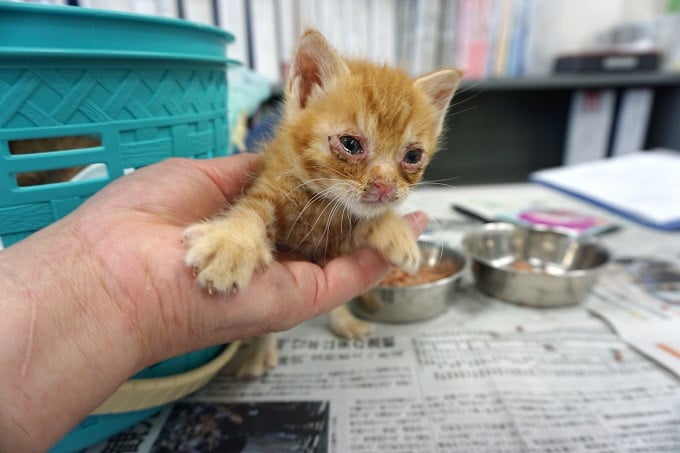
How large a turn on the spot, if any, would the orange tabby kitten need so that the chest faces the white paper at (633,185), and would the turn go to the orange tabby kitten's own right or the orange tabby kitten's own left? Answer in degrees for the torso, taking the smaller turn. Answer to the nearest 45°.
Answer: approximately 135° to the orange tabby kitten's own left

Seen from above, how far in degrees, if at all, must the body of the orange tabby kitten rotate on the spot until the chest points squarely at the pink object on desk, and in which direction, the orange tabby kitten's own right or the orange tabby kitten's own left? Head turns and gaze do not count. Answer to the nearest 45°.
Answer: approximately 135° to the orange tabby kitten's own left

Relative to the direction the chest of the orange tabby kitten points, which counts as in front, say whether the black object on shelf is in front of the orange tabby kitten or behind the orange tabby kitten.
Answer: behind

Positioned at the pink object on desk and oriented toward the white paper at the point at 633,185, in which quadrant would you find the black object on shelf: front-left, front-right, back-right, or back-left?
front-left

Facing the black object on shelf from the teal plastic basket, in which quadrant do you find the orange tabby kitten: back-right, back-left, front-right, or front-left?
front-right

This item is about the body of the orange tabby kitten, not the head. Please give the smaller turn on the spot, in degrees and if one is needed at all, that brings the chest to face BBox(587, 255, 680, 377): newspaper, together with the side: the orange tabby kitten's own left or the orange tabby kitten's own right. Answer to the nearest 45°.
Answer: approximately 90° to the orange tabby kitten's own left

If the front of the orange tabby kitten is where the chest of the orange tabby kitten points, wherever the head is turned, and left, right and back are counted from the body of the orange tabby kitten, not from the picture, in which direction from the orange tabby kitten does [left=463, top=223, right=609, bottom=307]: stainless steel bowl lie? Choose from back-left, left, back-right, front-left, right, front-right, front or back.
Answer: back-left

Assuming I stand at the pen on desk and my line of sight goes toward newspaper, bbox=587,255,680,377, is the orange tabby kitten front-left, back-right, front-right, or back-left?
front-right

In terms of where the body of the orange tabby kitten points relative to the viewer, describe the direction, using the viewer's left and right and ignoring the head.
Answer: facing the viewer
